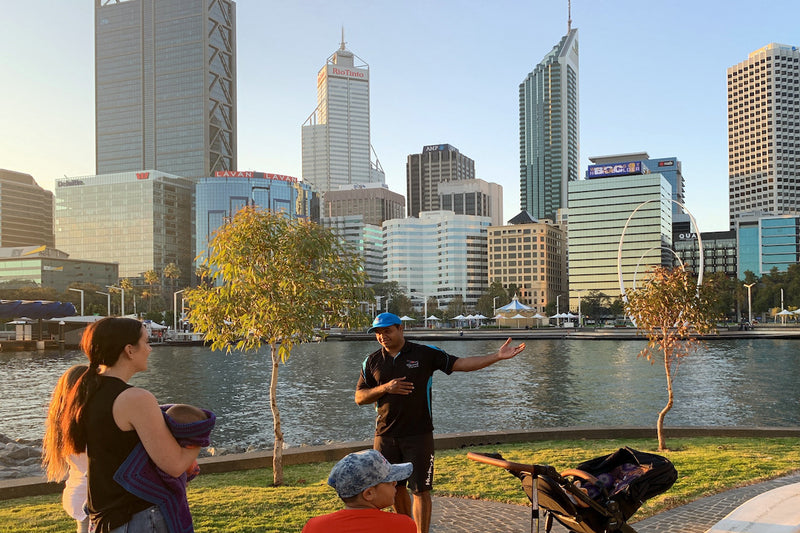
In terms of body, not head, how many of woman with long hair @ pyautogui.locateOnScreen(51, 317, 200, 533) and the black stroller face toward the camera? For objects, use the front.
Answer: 0

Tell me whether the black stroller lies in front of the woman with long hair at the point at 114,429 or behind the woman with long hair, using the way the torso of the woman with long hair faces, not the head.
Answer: in front

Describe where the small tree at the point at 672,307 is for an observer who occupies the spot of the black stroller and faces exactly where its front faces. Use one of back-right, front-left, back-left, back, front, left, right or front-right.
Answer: left

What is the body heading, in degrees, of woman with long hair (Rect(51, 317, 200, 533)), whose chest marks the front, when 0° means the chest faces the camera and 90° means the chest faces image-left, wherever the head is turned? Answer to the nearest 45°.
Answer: approximately 225°

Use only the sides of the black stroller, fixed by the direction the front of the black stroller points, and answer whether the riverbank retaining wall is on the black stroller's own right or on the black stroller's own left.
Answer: on the black stroller's own left

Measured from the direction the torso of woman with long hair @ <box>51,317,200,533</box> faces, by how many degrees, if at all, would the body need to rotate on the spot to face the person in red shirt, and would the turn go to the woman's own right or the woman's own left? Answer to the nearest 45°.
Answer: approximately 45° to the woman's own right

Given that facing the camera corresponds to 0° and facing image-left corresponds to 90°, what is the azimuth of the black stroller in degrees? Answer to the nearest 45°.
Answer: approximately 270°

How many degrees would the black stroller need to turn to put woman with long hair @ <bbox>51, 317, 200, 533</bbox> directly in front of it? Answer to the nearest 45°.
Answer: approximately 135° to its right
